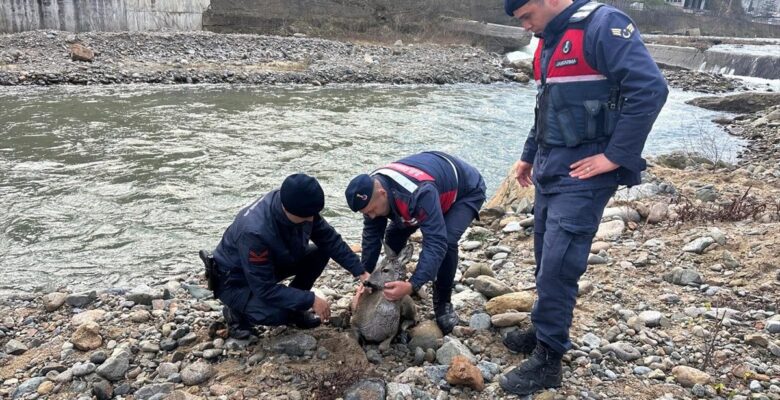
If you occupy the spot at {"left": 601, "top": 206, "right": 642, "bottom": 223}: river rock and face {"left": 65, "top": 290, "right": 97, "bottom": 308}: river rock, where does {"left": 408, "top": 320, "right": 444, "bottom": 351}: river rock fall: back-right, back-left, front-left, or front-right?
front-left

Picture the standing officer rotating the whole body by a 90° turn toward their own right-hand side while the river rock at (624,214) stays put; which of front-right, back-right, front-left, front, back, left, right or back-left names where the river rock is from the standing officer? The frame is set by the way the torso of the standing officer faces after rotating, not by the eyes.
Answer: front-right

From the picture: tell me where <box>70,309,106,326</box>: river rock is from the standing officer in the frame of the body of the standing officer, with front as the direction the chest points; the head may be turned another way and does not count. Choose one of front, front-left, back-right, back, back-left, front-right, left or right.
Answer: front-right

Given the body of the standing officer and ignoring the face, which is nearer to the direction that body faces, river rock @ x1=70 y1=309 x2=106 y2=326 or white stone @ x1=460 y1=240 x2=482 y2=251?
the river rock

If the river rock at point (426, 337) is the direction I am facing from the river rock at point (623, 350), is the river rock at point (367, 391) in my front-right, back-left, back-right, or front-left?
front-left

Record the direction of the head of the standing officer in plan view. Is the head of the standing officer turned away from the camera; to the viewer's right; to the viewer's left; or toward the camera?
to the viewer's left

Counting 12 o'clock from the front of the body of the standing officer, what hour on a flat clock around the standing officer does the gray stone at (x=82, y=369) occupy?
The gray stone is roughly at 1 o'clock from the standing officer.

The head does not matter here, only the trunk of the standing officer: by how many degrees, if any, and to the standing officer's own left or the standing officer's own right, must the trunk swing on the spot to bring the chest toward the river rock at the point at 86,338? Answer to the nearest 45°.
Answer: approximately 45° to the standing officer's own right
